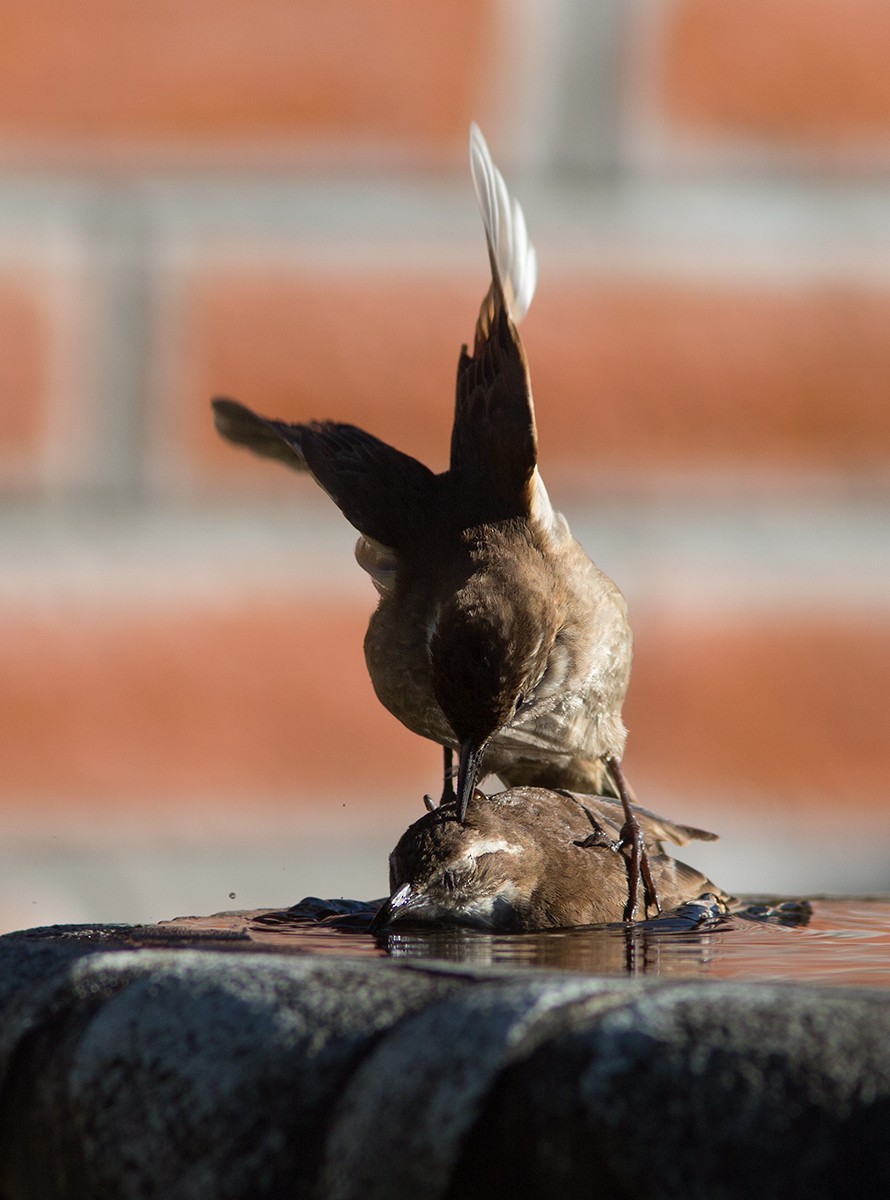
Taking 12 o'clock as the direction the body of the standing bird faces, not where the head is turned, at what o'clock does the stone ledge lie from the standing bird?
The stone ledge is roughly at 12 o'clock from the standing bird.

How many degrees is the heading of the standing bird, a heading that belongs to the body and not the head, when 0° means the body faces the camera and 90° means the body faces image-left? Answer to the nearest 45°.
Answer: approximately 0°
